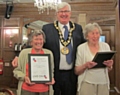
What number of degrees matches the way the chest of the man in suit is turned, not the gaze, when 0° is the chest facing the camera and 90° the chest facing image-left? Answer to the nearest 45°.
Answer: approximately 0°

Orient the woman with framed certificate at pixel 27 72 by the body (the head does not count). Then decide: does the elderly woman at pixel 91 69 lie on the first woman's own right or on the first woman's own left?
on the first woman's own left
